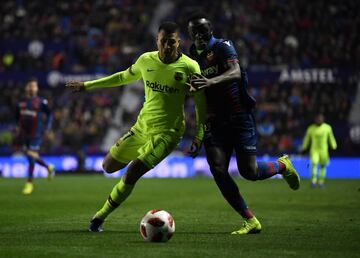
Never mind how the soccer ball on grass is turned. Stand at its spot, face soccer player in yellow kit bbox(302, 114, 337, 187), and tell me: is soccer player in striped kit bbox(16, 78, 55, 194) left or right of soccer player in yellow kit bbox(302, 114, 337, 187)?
left

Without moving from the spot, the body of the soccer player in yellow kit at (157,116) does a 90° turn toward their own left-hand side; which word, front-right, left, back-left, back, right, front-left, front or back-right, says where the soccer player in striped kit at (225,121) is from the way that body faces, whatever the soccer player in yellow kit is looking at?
front

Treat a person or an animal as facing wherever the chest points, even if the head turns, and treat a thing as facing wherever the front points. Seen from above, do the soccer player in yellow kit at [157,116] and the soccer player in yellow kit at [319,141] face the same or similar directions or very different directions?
same or similar directions

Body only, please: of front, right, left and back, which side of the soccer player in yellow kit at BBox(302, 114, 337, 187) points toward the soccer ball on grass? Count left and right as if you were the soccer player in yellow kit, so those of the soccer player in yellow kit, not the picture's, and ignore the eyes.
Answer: front

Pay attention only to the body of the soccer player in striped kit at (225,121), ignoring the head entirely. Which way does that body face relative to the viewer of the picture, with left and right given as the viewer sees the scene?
facing the viewer and to the left of the viewer

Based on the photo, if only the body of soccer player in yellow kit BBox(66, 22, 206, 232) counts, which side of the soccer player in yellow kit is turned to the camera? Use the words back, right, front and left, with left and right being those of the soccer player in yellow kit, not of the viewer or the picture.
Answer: front

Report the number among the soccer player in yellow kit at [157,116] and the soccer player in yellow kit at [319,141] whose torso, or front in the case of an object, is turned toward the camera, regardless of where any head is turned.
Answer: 2

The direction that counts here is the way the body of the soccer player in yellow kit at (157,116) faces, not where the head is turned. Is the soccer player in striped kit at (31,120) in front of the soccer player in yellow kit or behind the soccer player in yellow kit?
behind

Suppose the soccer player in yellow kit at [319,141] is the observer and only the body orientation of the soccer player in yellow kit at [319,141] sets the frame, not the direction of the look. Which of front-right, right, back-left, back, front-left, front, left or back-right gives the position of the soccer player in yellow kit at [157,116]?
front

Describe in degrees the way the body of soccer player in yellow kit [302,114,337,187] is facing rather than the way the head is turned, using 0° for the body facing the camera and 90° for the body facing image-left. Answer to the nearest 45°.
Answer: approximately 0°

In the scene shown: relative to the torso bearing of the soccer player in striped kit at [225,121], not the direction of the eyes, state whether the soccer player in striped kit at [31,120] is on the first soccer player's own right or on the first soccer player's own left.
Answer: on the first soccer player's own right
